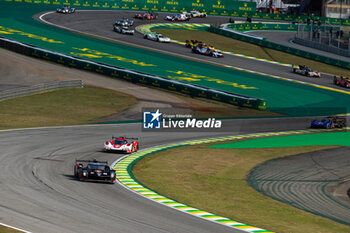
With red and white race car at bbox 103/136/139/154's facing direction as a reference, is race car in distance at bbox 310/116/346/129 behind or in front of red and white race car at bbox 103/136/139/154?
behind

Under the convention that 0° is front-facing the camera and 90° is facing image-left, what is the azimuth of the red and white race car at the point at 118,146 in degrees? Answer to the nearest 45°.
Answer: approximately 45°

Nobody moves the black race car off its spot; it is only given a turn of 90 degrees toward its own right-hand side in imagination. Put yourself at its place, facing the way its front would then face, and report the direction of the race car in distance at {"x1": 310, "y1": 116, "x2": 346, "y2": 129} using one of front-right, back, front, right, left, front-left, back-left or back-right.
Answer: back-right

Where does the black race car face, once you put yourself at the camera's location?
facing the viewer

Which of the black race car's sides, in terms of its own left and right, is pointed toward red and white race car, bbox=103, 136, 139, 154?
back

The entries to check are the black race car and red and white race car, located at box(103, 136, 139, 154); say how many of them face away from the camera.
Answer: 0

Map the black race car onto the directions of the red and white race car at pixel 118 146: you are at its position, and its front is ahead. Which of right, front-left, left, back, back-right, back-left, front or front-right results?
front-left
